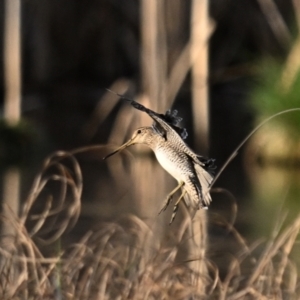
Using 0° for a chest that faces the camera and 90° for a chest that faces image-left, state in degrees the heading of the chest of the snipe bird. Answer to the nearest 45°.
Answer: approximately 90°
